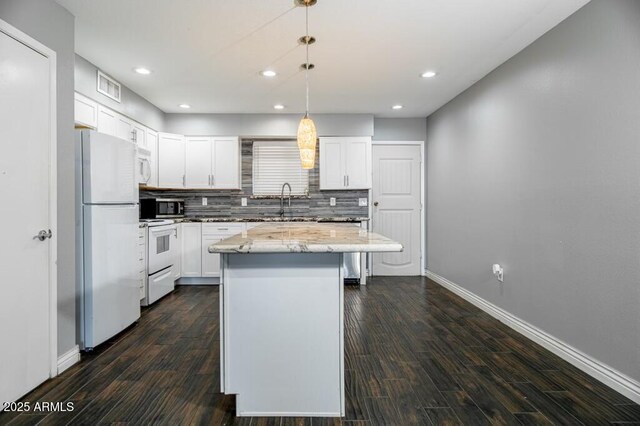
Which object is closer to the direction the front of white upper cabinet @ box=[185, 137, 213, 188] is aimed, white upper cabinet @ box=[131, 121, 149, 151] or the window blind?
the white upper cabinet

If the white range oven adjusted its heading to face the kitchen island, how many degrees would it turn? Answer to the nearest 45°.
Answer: approximately 45° to its right

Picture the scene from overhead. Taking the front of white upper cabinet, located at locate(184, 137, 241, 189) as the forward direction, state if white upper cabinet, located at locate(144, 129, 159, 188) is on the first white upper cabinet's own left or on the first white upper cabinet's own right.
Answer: on the first white upper cabinet's own right
